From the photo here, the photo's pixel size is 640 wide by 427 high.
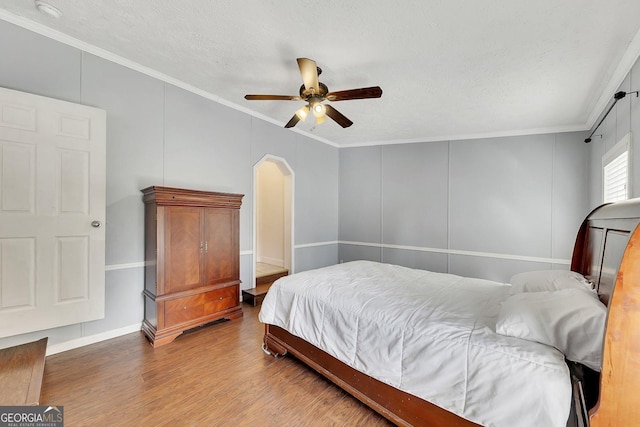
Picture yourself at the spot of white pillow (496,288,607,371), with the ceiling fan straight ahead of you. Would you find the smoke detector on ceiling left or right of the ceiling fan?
left

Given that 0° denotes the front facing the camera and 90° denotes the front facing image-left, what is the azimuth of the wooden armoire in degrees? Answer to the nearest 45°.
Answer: approximately 315°

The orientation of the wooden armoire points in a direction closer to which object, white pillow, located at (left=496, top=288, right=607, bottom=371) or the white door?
the white pillow

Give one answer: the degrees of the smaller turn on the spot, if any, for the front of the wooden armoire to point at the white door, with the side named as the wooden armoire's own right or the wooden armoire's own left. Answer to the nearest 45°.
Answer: approximately 135° to the wooden armoire's own right

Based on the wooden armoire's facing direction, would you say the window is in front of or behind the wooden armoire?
in front

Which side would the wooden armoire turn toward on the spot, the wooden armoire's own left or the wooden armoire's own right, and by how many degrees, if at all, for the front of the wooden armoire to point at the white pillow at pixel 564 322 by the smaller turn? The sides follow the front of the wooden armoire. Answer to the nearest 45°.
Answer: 0° — it already faces it

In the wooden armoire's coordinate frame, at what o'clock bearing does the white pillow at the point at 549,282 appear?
The white pillow is roughly at 12 o'clock from the wooden armoire.

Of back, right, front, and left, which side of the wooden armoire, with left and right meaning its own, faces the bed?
front

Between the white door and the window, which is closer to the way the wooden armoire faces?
the window
